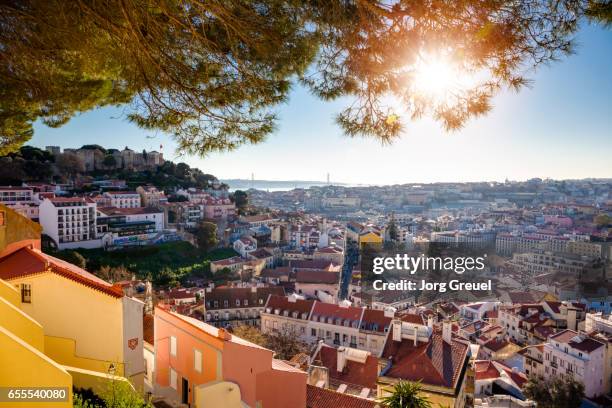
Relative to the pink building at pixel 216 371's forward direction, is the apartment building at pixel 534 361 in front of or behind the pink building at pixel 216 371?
behind

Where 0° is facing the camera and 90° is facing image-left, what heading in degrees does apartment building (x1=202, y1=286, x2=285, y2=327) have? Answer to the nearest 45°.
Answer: approximately 0°

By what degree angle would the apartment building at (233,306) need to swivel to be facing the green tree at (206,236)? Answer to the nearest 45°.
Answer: approximately 180°

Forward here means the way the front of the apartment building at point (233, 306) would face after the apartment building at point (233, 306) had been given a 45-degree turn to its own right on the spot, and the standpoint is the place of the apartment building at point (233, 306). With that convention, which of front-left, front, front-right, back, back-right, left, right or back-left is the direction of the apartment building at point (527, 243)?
back

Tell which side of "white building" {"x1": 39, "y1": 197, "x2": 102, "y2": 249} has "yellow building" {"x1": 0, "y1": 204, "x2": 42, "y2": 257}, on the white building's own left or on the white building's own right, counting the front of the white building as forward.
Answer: on the white building's own right

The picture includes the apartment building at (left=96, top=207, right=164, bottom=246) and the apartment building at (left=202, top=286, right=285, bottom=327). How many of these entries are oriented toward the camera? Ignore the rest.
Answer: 2

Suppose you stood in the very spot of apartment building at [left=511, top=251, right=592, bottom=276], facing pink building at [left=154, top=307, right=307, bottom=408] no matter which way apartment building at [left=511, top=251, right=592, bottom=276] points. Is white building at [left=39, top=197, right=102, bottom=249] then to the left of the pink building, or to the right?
right

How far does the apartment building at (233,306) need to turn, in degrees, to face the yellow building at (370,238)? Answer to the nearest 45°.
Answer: approximately 135° to its left

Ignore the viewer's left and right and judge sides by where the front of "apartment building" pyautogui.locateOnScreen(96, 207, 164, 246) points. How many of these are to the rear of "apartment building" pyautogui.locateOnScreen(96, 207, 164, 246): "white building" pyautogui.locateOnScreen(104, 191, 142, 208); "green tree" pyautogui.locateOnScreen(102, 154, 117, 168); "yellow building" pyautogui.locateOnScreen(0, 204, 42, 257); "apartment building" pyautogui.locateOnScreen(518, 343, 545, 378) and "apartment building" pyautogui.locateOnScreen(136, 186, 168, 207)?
3

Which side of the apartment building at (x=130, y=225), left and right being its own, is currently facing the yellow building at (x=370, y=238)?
left

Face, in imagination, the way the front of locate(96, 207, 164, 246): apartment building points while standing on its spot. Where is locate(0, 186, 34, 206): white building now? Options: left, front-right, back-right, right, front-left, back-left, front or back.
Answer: right
